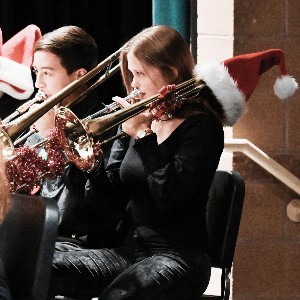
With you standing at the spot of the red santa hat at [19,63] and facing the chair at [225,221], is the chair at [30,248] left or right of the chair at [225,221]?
right

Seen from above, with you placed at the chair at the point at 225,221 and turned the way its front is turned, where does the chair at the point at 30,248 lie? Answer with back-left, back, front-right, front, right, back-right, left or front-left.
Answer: front-left

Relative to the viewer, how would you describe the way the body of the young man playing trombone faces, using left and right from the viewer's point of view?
facing the viewer and to the left of the viewer

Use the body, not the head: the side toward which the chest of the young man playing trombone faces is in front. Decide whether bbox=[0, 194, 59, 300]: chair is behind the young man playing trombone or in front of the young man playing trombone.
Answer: in front

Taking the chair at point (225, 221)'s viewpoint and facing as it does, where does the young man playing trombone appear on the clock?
The young man playing trombone is roughly at 1 o'clock from the chair.

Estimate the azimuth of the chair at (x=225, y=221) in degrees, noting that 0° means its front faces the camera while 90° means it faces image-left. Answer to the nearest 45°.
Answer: approximately 90°

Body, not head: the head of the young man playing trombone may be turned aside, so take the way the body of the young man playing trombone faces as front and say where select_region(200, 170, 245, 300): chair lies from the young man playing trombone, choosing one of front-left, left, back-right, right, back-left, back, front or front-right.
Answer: left

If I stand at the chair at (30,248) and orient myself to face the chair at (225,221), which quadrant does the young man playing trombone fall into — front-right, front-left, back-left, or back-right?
front-left

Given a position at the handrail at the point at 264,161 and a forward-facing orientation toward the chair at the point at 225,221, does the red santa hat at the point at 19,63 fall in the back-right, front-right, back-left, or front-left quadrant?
front-right

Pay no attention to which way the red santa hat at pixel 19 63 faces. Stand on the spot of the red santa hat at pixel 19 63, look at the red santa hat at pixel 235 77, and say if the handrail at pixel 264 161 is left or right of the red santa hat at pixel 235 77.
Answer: left

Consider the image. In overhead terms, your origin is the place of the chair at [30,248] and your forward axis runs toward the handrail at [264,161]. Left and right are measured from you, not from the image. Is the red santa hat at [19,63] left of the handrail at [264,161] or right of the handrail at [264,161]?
left

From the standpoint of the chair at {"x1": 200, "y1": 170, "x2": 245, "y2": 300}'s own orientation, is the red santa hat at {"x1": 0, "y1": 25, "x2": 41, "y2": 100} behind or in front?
in front

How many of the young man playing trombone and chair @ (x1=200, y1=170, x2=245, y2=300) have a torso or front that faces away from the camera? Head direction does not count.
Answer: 0
